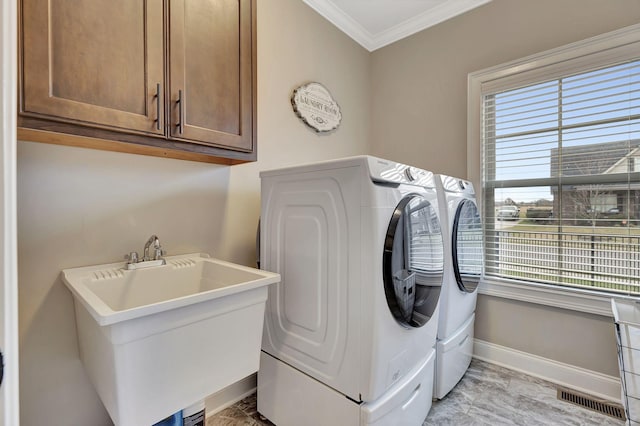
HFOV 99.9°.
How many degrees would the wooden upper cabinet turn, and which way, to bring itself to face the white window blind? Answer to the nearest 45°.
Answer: approximately 45° to its left

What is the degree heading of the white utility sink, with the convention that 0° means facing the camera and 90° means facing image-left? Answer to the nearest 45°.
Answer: approximately 315°

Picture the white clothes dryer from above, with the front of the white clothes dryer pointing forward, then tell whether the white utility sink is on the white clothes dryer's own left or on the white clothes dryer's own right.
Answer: on the white clothes dryer's own right

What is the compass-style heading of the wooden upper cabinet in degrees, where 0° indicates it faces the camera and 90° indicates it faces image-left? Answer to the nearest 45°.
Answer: approximately 315°

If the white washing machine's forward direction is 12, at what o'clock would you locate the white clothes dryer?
The white clothes dryer is roughly at 9 o'clock from the white washing machine.

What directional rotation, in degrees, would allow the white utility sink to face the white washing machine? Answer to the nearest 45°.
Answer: approximately 45° to its left

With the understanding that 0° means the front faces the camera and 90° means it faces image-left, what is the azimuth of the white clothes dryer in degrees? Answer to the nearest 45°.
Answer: approximately 270°
